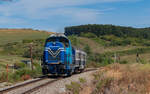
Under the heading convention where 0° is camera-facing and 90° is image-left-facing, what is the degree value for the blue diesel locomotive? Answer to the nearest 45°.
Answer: approximately 45°
